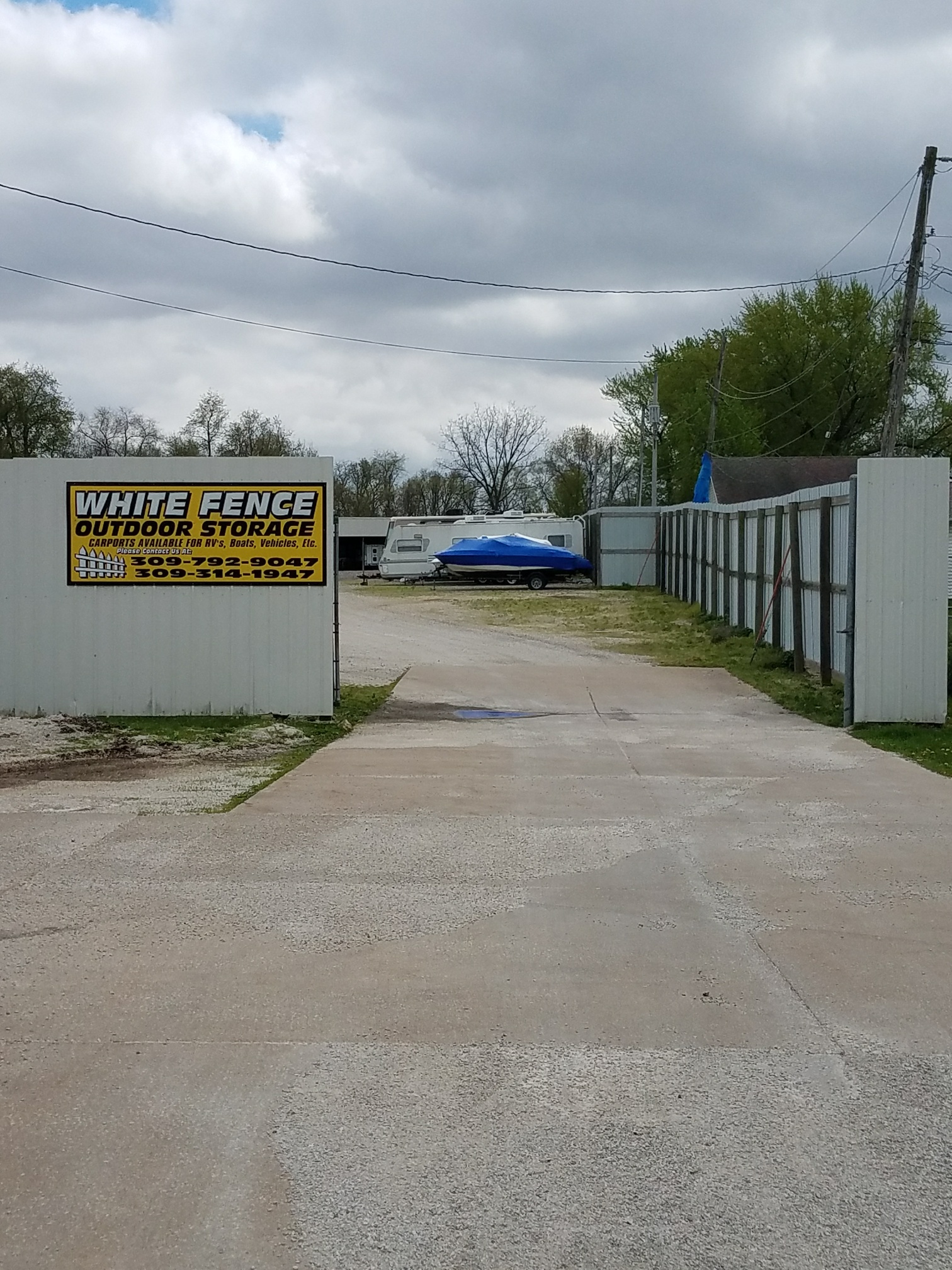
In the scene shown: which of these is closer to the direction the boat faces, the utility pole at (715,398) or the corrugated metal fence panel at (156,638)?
the corrugated metal fence panel

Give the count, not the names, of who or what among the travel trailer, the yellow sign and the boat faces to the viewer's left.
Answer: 2

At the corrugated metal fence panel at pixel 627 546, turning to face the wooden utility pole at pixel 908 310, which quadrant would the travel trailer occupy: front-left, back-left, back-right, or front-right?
back-right

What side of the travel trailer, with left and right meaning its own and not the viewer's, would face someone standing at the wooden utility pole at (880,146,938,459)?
left

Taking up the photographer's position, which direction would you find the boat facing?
facing to the left of the viewer

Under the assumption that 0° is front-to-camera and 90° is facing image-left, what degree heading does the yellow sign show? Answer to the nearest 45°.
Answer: approximately 0°

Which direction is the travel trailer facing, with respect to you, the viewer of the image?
facing to the left of the viewer
